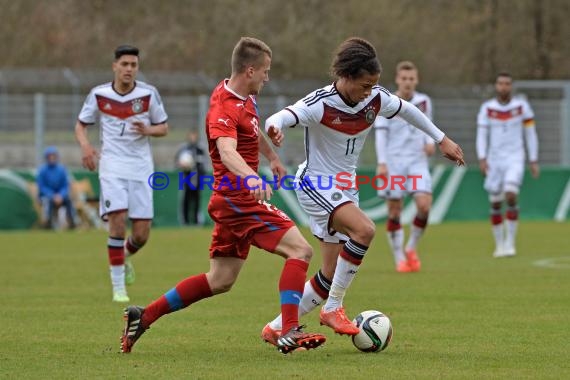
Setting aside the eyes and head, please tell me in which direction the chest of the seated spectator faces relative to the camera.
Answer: toward the camera

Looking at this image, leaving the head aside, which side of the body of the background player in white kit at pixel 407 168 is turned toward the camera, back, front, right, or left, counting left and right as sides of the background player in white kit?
front

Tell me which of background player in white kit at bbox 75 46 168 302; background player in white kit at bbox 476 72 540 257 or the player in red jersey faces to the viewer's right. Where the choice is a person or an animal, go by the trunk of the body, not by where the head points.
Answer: the player in red jersey

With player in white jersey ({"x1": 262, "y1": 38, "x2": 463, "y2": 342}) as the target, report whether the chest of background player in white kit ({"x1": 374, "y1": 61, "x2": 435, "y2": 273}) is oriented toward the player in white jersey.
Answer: yes

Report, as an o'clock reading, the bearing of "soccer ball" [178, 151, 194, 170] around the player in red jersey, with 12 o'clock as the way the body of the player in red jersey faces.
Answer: The soccer ball is roughly at 9 o'clock from the player in red jersey.

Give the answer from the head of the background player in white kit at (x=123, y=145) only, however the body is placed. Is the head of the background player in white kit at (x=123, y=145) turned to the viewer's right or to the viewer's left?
to the viewer's right

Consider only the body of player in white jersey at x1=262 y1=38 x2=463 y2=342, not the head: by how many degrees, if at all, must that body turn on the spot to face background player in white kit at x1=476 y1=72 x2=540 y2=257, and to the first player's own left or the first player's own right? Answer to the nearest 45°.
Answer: approximately 135° to the first player's own left

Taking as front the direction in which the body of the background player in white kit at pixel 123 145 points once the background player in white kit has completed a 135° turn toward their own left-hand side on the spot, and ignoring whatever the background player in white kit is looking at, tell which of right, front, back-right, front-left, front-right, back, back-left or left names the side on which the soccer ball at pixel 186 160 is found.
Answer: front-left

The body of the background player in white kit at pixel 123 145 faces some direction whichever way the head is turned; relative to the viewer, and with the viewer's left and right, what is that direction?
facing the viewer

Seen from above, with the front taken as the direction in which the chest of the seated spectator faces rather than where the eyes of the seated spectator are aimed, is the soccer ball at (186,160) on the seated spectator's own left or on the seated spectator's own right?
on the seated spectator's own left

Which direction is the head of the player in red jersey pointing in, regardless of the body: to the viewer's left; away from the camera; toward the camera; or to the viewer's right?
to the viewer's right
